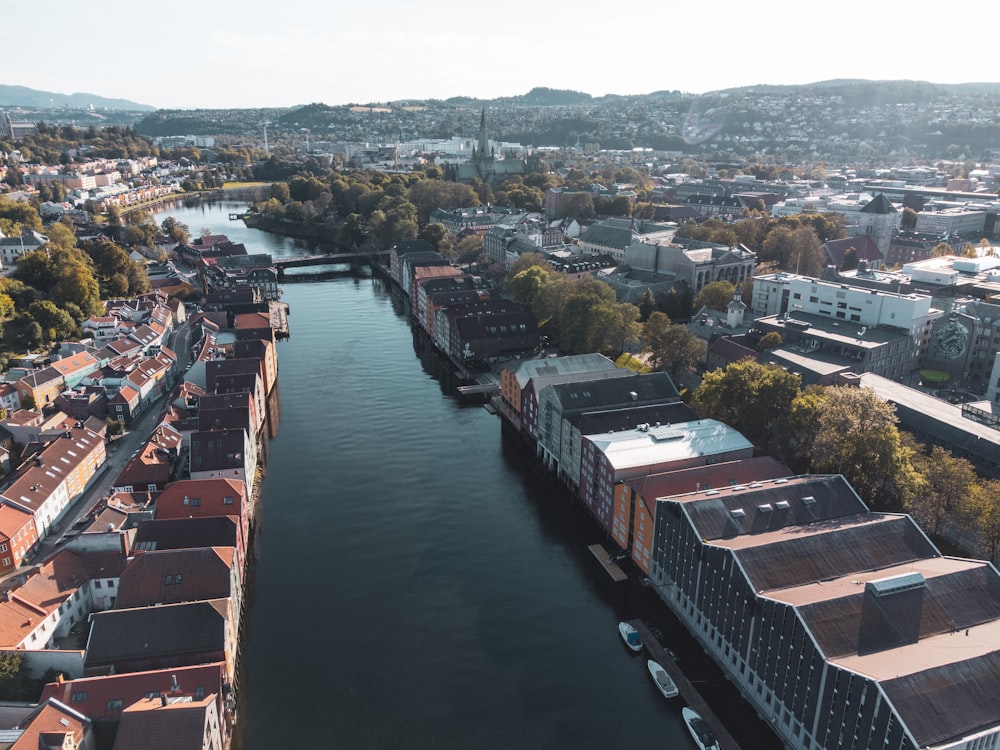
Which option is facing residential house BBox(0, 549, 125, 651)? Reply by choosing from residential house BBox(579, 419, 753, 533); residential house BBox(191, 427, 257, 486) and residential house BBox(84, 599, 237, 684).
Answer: residential house BBox(579, 419, 753, 533)

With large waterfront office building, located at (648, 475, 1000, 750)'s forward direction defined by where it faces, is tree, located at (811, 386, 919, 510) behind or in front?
behind

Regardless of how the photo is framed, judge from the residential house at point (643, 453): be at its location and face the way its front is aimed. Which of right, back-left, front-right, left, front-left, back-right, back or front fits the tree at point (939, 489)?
back-left

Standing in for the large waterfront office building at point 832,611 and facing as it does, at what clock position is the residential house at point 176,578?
the residential house at point 176,578 is roughly at 1 o'clock from the large waterfront office building at point 832,611.

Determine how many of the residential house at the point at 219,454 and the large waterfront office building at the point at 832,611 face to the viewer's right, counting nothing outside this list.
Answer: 1

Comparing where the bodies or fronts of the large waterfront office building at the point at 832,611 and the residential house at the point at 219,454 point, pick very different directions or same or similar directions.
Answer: very different directions

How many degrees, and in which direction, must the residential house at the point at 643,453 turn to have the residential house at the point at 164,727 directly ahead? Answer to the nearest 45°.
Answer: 0° — it already faces it

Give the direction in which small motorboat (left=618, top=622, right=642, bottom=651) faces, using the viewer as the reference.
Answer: facing away from the viewer and to the left of the viewer

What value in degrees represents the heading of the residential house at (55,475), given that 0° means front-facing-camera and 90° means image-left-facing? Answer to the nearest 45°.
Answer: approximately 315°

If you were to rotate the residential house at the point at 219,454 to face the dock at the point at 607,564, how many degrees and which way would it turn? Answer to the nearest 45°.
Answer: approximately 45° to its right

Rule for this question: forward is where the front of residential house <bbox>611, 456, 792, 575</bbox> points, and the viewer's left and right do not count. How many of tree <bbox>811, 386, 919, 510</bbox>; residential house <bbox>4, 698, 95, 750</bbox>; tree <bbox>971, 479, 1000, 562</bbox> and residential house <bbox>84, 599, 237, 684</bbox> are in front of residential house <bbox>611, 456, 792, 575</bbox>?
2

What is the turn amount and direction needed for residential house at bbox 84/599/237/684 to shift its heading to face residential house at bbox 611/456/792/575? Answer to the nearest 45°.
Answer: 0° — it already faces it
